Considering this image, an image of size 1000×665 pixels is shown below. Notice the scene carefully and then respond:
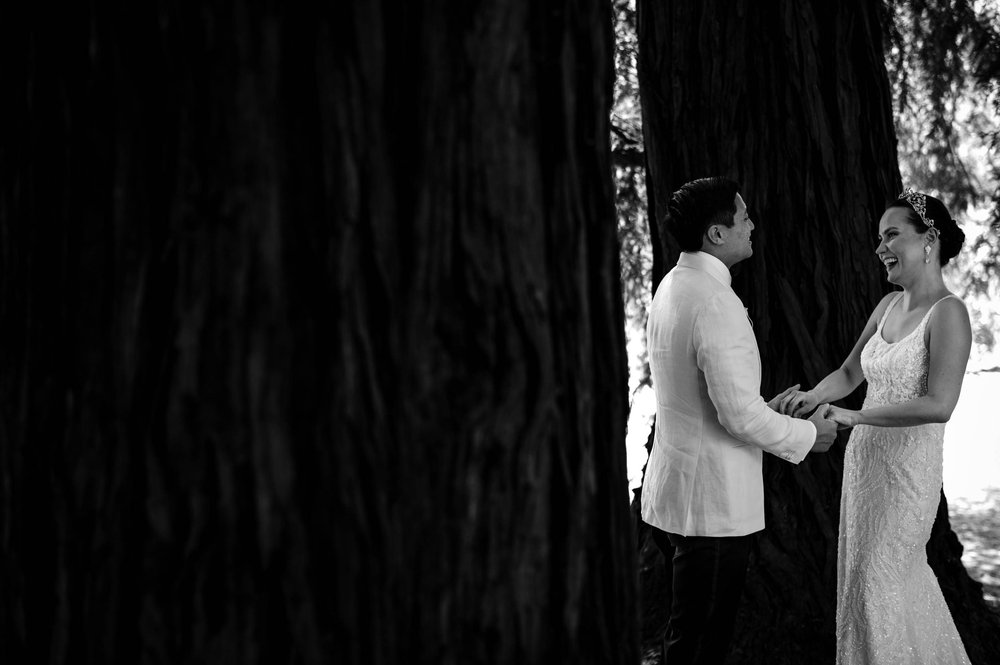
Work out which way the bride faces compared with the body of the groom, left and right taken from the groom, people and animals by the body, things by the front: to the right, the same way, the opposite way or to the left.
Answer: the opposite way

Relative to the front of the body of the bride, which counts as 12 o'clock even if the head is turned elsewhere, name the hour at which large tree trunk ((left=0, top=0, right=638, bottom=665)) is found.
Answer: The large tree trunk is roughly at 11 o'clock from the bride.

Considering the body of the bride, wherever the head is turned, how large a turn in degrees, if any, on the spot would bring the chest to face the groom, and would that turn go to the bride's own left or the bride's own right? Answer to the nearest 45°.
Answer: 0° — they already face them

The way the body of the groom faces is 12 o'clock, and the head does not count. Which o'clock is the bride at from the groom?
The bride is roughly at 12 o'clock from the groom.

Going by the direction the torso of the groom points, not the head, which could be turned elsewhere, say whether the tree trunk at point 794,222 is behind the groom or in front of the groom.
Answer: in front

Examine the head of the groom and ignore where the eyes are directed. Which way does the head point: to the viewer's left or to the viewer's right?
to the viewer's right

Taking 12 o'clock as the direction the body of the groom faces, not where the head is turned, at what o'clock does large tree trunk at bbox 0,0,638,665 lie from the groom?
The large tree trunk is roughly at 5 o'clock from the groom.

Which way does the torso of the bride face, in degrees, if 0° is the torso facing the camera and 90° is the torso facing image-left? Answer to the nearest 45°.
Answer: approximately 45°

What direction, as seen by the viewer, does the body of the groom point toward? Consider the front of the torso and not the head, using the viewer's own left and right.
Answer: facing away from the viewer and to the right of the viewer
